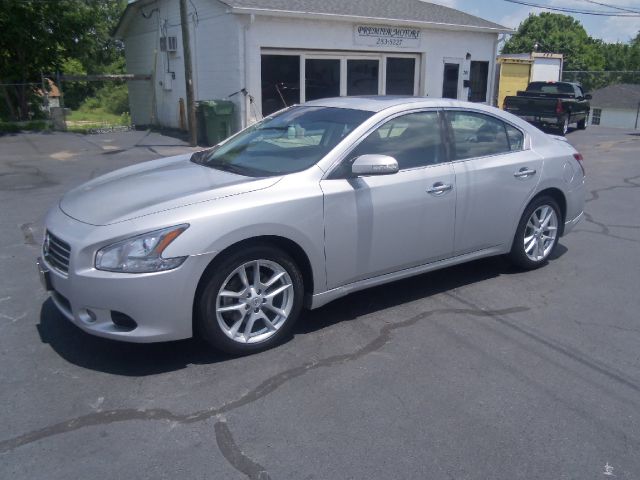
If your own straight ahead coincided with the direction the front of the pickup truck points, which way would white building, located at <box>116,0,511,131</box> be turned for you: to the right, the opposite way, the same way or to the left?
to the right

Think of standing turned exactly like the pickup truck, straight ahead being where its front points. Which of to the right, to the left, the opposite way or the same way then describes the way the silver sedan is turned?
the opposite way

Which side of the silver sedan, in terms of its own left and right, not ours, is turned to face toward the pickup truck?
back

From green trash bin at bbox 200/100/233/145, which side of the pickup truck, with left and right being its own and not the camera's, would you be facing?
back

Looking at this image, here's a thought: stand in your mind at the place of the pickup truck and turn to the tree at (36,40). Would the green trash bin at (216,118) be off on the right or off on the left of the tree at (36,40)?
left

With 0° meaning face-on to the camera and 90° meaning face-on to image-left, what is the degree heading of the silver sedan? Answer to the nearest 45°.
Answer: approximately 45°

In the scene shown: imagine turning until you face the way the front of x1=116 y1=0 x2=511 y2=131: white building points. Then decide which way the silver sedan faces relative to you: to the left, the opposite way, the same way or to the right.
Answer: to the right

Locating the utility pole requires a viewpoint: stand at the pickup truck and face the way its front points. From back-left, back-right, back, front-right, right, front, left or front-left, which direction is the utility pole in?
back

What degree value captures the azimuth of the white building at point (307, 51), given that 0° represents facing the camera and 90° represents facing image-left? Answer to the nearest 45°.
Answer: approximately 315°

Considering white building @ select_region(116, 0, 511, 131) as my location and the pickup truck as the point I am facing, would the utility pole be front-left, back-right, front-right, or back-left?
back-right

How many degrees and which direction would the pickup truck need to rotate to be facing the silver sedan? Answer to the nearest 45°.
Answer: approximately 135° to its right

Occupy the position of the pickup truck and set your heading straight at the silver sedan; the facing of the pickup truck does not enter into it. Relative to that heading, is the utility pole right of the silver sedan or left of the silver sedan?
right
